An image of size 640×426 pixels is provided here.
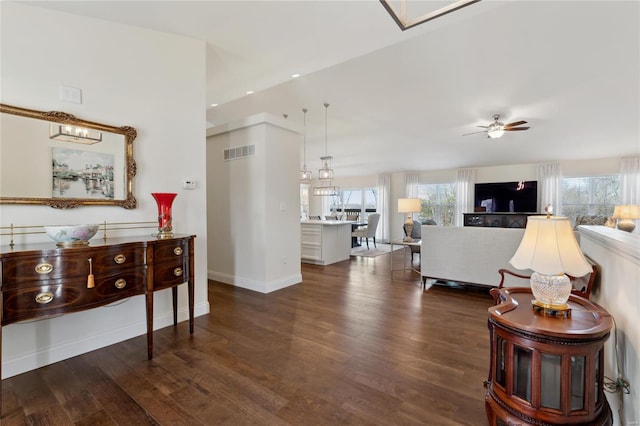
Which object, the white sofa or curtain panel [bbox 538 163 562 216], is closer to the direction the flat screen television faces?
the white sofa

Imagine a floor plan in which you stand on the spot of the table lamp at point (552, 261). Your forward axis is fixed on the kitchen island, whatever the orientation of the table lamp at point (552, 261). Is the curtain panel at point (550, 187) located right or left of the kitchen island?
right

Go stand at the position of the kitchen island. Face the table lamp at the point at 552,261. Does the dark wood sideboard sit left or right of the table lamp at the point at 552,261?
right

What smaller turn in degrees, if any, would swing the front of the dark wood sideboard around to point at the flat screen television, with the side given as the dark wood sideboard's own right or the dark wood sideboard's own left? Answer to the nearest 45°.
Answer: approximately 45° to the dark wood sideboard's own left

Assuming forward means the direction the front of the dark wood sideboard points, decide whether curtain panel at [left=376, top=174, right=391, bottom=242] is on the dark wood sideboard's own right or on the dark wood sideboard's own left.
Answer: on the dark wood sideboard's own left

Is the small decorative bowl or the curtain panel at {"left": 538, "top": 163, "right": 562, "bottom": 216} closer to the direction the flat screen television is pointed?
the small decorative bowl

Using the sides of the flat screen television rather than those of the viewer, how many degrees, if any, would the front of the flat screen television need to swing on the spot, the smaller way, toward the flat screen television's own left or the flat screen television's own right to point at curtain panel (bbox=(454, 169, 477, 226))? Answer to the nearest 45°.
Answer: approximately 90° to the flat screen television's own right

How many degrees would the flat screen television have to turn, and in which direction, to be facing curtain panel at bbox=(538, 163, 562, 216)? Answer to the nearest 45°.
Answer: approximately 90° to its left
